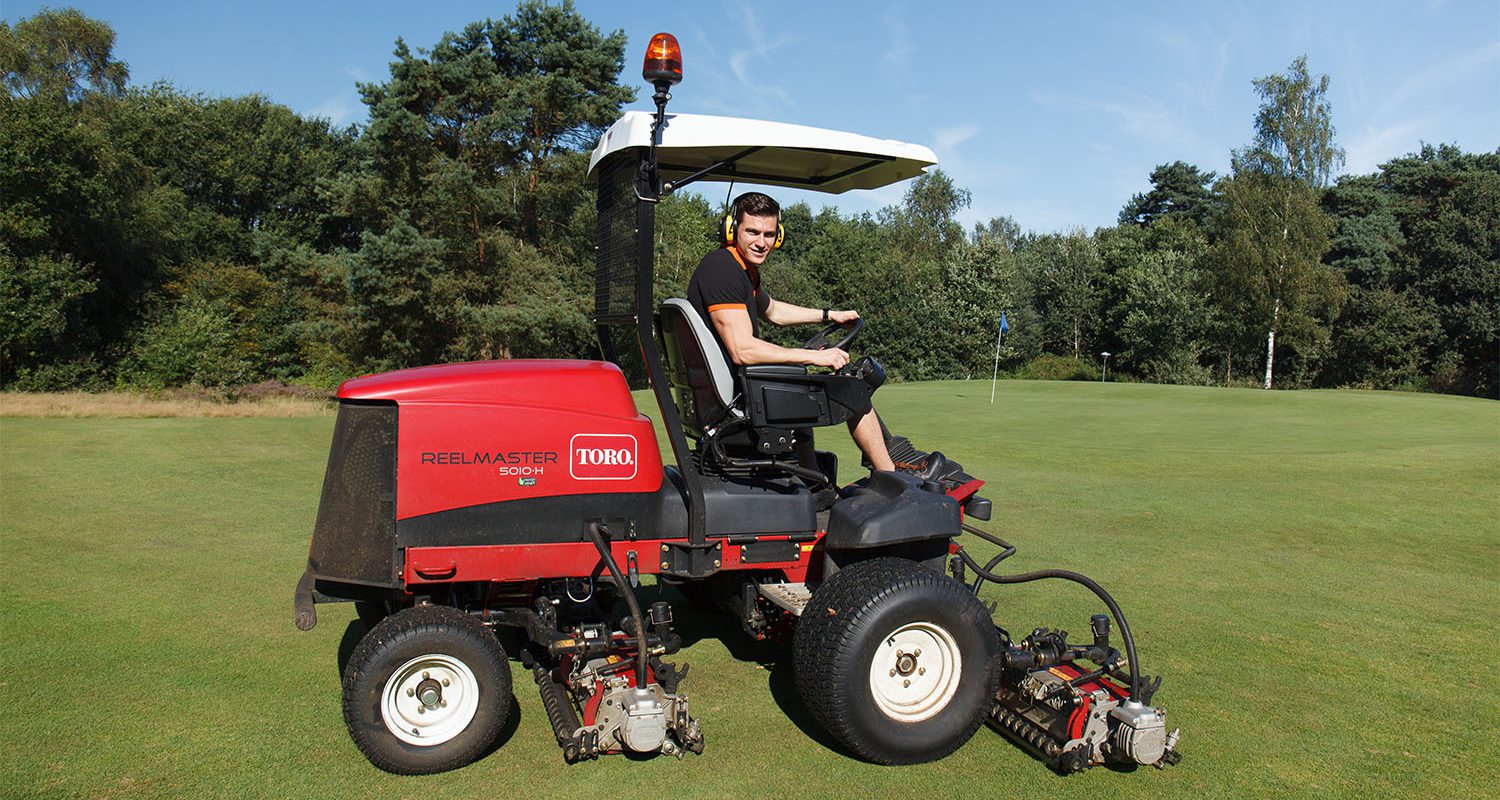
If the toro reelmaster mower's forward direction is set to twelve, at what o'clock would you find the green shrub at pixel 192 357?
The green shrub is roughly at 8 o'clock from the toro reelmaster mower.

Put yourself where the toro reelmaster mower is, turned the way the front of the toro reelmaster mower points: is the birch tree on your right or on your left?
on your left

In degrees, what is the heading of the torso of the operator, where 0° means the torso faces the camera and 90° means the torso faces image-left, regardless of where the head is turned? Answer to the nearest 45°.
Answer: approximately 270°

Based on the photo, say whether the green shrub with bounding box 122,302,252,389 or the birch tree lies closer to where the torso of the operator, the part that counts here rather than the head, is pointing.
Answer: the birch tree

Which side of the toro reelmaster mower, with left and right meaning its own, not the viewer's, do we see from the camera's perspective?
right

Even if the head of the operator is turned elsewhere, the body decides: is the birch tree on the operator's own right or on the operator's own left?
on the operator's own left

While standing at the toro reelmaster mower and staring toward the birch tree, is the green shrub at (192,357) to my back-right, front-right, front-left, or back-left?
front-left

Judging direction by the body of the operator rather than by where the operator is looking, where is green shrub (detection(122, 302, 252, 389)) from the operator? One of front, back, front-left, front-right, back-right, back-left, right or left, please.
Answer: back-left

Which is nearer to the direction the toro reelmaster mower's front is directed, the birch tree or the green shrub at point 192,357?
the birch tree
